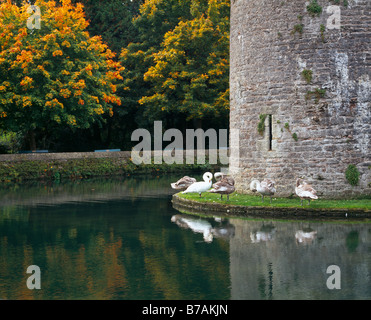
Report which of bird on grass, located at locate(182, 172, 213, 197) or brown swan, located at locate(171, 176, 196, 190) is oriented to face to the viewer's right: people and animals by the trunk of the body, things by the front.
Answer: the bird on grass

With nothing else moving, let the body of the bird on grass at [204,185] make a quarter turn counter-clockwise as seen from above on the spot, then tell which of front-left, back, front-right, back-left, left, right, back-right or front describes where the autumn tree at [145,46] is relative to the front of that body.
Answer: front

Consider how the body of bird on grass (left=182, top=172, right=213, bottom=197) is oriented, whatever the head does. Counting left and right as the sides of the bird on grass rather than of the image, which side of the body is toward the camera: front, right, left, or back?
right

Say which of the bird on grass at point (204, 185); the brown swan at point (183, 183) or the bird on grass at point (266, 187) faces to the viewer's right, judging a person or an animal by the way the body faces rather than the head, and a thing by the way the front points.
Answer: the bird on grass at point (204, 185)

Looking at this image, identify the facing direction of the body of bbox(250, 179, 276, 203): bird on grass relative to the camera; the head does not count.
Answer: to the viewer's left

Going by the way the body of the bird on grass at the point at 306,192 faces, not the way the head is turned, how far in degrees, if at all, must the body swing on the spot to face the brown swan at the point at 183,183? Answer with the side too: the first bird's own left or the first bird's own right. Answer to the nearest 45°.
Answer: approximately 45° to the first bird's own right

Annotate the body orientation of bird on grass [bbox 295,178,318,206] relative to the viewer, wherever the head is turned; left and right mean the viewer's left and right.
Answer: facing to the left of the viewer

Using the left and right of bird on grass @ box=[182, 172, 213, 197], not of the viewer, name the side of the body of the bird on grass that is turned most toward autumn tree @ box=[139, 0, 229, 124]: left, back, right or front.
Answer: left

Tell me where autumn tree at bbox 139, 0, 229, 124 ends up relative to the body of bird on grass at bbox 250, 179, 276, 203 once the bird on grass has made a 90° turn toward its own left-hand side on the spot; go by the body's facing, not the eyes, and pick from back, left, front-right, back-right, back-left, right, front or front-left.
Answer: back

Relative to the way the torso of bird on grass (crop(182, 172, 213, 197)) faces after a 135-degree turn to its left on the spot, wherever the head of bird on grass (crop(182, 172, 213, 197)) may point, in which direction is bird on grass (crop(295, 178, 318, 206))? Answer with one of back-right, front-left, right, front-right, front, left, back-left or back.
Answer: back
